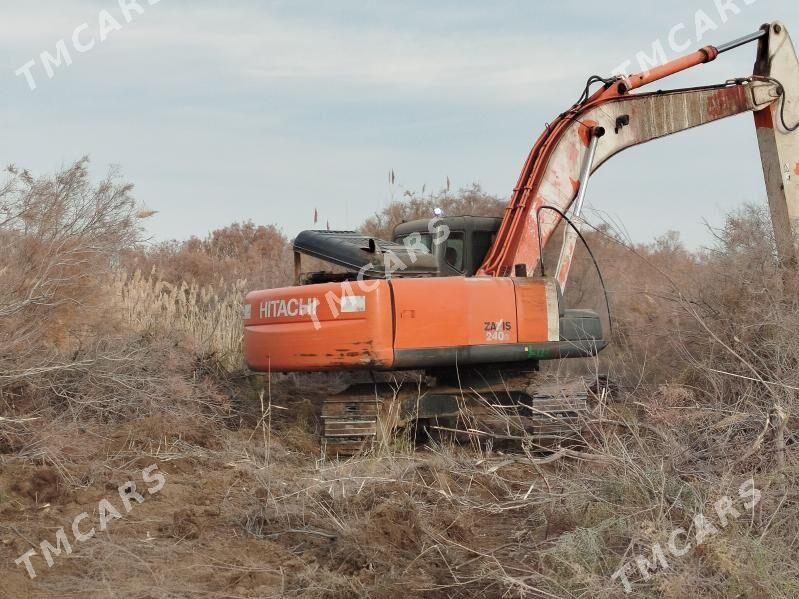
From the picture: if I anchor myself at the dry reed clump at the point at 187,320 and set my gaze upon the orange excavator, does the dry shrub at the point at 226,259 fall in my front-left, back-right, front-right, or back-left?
back-left

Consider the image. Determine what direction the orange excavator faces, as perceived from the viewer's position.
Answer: facing away from the viewer and to the right of the viewer

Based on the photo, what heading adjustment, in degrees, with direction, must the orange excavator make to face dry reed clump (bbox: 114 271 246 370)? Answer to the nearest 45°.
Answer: approximately 90° to its left

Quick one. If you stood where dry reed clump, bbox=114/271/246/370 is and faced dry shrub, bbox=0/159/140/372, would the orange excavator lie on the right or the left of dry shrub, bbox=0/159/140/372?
left

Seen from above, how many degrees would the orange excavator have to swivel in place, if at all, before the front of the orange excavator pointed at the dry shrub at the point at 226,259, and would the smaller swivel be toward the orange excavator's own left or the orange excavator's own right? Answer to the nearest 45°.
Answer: approximately 90° to the orange excavator's own left
